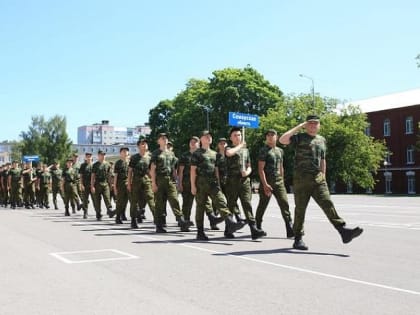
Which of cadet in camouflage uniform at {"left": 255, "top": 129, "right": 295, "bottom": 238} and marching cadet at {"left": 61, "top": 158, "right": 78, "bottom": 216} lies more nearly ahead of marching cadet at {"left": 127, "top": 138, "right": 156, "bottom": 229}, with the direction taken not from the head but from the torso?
the cadet in camouflage uniform

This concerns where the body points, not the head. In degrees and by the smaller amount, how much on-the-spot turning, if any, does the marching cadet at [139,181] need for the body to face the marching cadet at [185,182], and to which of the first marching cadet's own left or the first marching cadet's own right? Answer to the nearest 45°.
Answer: approximately 45° to the first marching cadet's own left

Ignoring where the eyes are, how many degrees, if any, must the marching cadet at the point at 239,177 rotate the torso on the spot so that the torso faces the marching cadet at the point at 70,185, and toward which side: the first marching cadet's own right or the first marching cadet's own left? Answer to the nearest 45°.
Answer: approximately 180°

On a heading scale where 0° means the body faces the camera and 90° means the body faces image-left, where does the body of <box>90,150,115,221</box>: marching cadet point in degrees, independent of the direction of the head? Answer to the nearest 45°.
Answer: approximately 315°

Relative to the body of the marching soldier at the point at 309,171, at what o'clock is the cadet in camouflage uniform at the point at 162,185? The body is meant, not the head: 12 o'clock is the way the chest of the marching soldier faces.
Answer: The cadet in camouflage uniform is roughly at 6 o'clock from the marching soldier.

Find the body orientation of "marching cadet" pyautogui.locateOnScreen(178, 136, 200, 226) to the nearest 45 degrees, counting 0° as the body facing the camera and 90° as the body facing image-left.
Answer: approximately 315°

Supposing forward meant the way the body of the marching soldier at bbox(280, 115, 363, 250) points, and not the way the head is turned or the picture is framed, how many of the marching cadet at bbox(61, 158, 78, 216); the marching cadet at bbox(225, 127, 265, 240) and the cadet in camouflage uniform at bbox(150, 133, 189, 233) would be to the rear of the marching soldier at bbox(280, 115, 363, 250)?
3

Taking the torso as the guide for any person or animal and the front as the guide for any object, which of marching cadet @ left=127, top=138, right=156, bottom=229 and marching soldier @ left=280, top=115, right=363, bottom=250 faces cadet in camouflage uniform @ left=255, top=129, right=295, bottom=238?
marching cadet @ left=127, top=138, right=156, bottom=229

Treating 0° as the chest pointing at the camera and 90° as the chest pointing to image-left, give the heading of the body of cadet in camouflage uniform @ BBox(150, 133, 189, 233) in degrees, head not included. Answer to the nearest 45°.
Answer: approximately 315°

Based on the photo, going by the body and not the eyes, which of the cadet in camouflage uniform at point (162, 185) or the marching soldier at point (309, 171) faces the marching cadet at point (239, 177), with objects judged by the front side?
the cadet in camouflage uniform

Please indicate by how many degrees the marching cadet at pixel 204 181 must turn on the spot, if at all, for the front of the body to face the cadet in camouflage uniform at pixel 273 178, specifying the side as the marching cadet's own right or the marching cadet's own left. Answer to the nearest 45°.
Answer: approximately 45° to the marching cadet's own left
